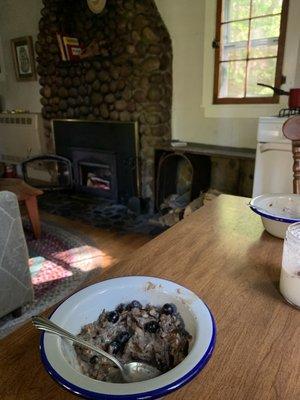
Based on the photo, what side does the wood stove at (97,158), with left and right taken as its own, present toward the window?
left

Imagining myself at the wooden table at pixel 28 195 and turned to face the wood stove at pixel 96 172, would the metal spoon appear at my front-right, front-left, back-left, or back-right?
back-right

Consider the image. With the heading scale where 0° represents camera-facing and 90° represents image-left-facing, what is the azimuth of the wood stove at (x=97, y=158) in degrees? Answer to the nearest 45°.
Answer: approximately 45°

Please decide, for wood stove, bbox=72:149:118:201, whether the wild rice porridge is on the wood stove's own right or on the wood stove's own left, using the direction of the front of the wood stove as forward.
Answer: on the wood stove's own left

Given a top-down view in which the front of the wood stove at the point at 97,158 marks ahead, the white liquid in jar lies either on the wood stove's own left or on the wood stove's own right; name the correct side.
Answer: on the wood stove's own left

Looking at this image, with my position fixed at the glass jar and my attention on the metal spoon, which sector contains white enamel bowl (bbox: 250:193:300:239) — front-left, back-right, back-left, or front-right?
back-right
